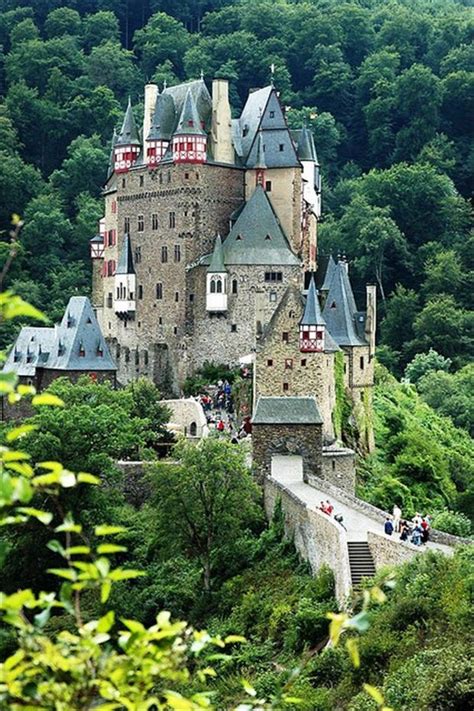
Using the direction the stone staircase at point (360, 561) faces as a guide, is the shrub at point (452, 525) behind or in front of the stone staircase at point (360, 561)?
behind

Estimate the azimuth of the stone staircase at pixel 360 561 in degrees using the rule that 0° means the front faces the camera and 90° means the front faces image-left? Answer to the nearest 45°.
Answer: approximately 0°

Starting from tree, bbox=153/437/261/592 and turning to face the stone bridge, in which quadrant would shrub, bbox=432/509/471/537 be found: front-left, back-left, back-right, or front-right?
front-left

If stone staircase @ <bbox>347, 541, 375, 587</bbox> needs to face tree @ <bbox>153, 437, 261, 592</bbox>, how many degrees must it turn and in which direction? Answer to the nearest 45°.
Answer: approximately 135° to its right

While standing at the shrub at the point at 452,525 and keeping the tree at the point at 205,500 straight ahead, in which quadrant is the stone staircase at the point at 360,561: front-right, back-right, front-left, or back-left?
front-left

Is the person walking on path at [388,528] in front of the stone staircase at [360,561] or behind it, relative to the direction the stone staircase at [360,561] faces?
behind
